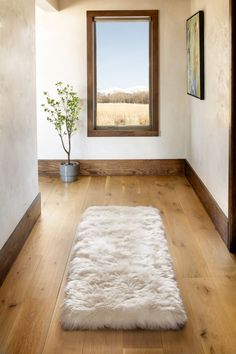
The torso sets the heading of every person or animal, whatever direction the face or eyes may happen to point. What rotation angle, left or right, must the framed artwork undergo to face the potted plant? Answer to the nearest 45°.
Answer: approximately 45° to its right

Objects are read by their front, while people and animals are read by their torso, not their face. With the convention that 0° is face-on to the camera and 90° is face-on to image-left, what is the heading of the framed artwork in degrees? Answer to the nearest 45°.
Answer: approximately 90°

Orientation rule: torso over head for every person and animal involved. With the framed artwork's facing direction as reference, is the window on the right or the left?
on its right

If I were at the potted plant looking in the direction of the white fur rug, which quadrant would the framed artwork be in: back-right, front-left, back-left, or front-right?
front-left

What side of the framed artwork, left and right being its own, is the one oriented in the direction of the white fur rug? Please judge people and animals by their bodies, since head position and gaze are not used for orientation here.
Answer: left
